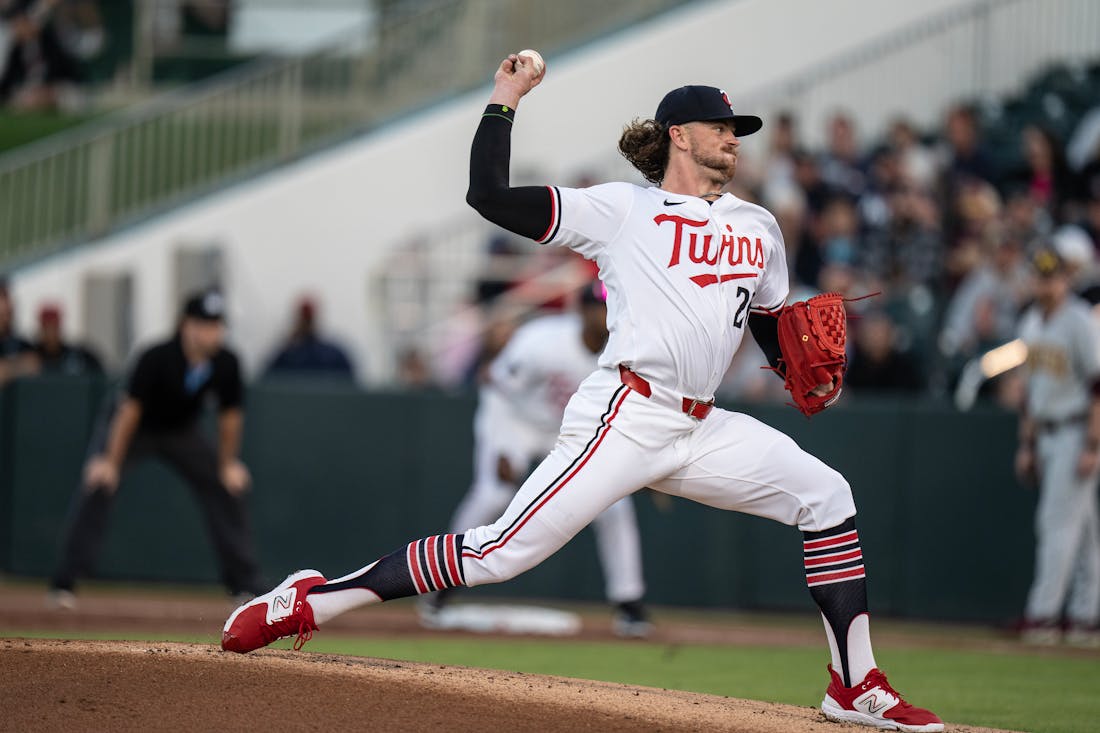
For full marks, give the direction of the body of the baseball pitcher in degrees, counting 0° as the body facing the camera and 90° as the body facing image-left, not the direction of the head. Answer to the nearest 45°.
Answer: approximately 315°

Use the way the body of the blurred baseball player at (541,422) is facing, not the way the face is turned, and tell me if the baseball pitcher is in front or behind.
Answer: in front

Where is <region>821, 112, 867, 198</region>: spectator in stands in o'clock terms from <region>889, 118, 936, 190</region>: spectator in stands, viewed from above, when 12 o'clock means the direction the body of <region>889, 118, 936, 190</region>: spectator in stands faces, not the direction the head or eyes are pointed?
<region>821, 112, 867, 198</region>: spectator in stands is roughly at 3 o'clock from <region>889, 118, 936, 190</region>: spectator in stands.

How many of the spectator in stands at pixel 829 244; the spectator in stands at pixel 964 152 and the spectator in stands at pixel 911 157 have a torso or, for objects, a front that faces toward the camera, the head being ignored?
3

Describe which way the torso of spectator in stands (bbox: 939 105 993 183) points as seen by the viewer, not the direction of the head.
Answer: toward the camera

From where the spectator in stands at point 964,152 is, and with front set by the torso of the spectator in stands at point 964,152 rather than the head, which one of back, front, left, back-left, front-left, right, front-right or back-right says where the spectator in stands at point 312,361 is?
right

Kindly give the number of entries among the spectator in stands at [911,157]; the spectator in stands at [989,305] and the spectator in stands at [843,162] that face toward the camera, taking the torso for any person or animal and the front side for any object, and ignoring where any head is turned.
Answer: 3

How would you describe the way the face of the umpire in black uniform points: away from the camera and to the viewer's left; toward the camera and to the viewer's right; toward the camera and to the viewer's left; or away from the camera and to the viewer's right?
toward the camera and to the viewer's right

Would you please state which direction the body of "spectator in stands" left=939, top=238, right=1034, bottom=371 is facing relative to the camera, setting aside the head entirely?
toward the camera

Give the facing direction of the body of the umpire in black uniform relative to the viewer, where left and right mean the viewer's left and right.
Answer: facing the viewer and to the right of the viewer

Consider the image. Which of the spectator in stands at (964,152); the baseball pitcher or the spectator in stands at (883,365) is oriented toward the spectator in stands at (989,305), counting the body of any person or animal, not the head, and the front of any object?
the spectator in stands at (964,152)

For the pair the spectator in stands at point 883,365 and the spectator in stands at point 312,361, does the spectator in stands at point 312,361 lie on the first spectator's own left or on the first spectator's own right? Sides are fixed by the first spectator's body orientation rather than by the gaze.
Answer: on the first spectator's own right

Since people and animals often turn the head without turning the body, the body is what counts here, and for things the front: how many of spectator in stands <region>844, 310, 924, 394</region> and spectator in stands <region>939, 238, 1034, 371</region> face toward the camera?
2

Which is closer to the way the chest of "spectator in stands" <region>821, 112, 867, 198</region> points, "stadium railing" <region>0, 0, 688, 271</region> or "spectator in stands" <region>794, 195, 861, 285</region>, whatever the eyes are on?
the spectator in stands

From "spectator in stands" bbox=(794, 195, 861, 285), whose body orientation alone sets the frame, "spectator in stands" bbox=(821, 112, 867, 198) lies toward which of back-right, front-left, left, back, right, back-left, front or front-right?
back
